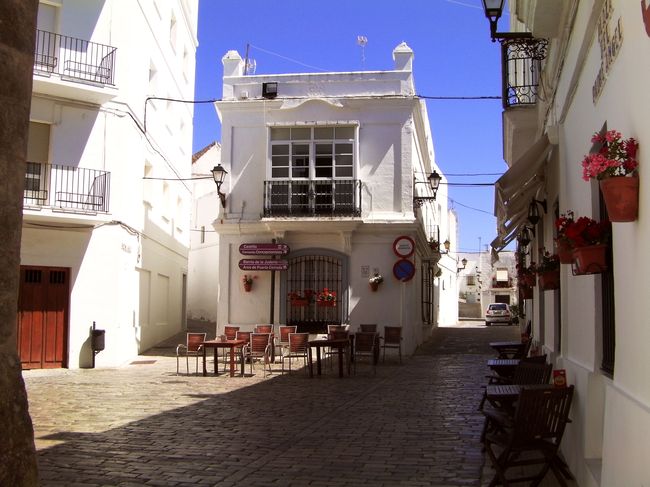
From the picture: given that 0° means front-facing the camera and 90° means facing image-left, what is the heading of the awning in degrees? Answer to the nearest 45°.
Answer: approximately 90°

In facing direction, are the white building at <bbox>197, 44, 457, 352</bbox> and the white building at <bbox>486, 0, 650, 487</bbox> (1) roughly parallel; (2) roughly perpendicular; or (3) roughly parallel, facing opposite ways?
roughly perpendicular

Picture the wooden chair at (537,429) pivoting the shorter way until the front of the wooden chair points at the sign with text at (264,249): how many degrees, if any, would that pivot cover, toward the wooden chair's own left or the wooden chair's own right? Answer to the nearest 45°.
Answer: approximately 90° to the wooden chair's own right

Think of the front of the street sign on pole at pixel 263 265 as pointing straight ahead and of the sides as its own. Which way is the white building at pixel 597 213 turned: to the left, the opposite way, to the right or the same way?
to the right

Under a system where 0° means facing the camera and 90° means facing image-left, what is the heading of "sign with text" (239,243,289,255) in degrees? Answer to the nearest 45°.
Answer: approximately 0°
